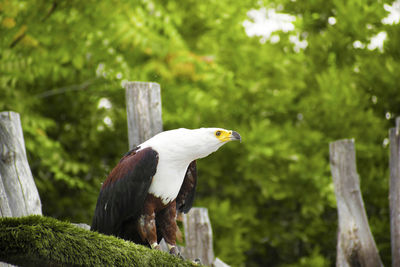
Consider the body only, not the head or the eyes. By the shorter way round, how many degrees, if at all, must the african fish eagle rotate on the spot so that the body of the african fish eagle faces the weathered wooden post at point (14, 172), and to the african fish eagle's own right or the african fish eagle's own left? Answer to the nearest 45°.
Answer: approximately 180°

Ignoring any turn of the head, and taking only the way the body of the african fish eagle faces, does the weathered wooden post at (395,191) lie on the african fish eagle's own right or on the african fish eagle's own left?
on the african fish eagle's own left

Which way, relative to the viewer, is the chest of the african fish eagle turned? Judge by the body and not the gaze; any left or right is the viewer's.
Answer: facing the viewer and to the right of the viewer

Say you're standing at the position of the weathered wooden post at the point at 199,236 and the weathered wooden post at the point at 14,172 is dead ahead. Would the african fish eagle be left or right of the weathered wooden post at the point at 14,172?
left

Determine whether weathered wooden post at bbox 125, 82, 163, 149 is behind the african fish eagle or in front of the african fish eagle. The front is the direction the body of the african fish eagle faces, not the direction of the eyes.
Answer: behind

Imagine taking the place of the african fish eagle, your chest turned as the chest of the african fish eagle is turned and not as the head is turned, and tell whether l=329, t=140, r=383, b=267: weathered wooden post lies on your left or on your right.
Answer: on your left

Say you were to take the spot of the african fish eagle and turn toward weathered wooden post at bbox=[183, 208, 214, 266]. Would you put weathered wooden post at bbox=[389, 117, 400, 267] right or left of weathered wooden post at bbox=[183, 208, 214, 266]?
right

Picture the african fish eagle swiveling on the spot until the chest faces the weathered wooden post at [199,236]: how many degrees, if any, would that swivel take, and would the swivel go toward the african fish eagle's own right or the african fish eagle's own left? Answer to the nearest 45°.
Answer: approximately 135° to the african fish eagle's own left

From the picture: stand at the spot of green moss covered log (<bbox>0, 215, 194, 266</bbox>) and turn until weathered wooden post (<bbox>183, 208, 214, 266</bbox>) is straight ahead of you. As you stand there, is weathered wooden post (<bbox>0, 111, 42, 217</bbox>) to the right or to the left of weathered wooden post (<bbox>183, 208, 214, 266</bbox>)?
left
